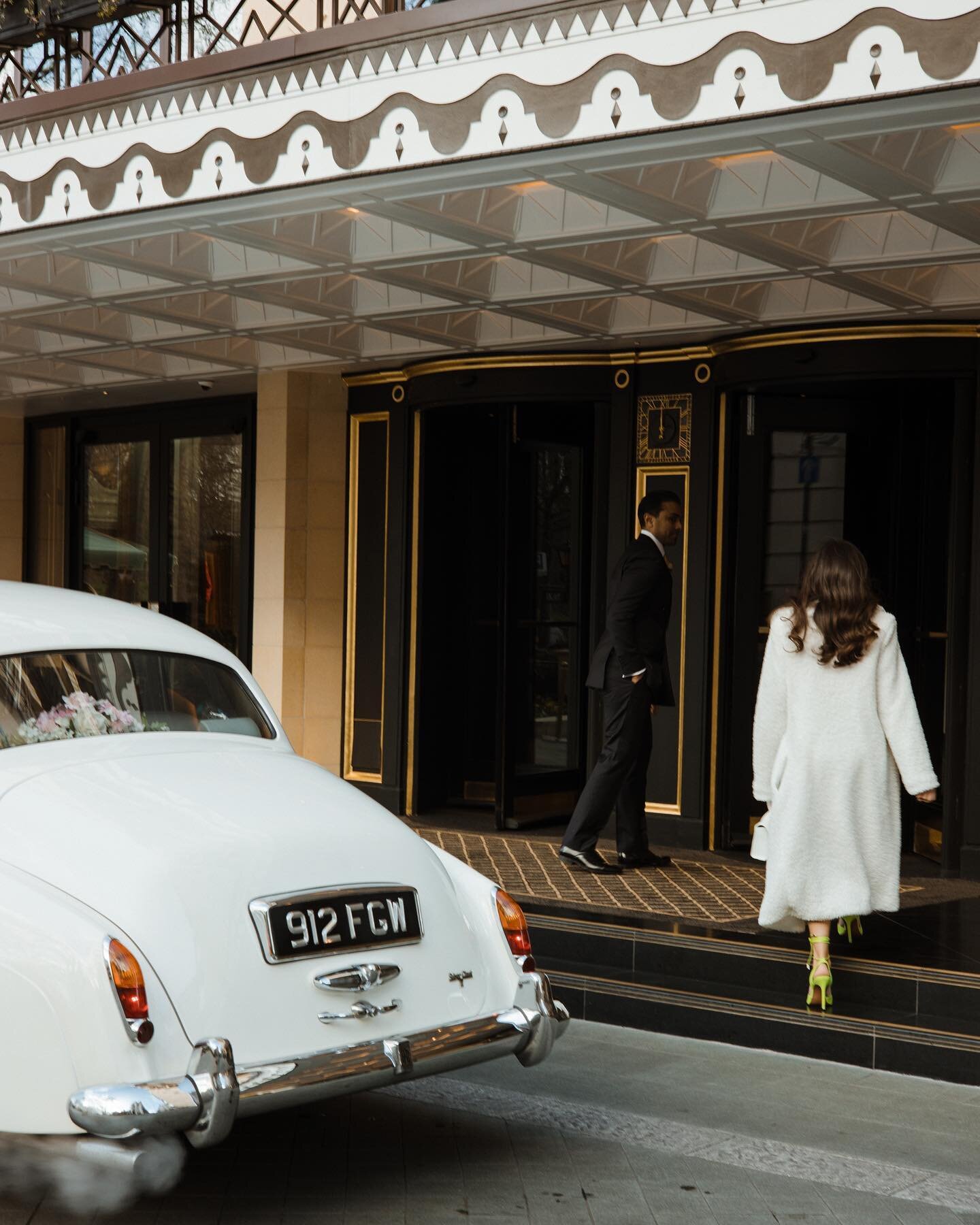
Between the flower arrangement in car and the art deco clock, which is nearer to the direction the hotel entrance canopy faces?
the flower arrangement in car

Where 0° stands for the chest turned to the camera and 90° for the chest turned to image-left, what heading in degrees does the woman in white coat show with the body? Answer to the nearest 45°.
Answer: approximately 180°

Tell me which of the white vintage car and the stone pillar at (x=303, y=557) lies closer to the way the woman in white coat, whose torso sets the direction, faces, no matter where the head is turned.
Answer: the stone pillar

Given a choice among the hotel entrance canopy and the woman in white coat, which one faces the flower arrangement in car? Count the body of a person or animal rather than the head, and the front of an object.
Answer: the hotel entrance canopy

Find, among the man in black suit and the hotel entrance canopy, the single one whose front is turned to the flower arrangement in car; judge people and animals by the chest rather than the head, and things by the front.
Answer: the hotel entrance canopy

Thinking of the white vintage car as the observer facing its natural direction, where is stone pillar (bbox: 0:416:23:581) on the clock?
The stone pillar is roughly at 1 o'clock from the white vintage car.

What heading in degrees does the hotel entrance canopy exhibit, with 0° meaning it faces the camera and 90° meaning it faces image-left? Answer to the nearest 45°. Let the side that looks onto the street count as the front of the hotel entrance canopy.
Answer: approximately 45°

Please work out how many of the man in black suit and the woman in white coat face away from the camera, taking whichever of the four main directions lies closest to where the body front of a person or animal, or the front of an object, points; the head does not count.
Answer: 1

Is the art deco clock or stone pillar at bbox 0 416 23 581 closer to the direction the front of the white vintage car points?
the stone pillar

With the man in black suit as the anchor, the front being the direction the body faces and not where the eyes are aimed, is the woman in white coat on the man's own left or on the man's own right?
on the man's own right

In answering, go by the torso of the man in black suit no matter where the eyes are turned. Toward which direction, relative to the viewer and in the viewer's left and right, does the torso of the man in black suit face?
facing to the right of the viewer

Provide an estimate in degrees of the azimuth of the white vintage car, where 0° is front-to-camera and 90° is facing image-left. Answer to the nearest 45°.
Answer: approximately 135°

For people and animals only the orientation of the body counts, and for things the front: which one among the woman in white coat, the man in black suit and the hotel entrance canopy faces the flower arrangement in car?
the hotel entrance canopy
